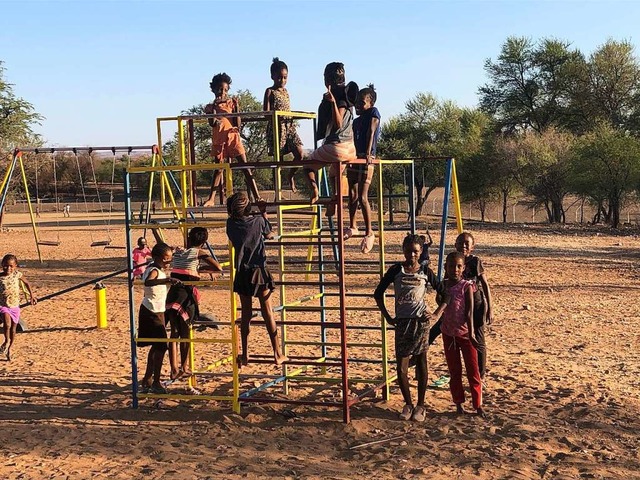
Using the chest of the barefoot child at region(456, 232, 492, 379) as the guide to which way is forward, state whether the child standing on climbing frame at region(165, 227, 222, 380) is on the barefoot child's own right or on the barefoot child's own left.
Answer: on the barefoot child's own right

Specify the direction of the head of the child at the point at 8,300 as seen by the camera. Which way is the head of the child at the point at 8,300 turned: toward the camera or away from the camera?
toward the camera

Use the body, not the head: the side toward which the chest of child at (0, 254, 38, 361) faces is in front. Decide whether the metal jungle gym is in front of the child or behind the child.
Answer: in front

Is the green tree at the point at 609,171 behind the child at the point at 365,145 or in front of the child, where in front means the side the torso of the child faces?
behind

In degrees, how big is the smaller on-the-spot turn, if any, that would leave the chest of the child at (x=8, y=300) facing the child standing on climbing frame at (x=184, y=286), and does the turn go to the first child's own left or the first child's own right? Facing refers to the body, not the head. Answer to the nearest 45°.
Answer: approximately 45° to the first child's own left

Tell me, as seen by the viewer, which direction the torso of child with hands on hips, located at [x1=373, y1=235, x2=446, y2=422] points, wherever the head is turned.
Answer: toward the camera

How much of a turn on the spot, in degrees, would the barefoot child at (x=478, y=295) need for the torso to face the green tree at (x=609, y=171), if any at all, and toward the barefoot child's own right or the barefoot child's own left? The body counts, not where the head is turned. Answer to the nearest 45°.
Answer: approximately 180°

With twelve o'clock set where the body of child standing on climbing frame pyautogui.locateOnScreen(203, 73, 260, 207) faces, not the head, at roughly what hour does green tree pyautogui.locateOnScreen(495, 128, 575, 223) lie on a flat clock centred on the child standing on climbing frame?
The green tree is roughly at 7 o'clock from the child standing on climbing frame.

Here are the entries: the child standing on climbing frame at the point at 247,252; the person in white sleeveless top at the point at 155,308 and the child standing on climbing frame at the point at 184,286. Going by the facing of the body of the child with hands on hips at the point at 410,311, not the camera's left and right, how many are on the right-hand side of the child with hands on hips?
3

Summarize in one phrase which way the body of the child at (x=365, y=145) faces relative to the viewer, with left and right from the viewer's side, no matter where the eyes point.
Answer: facing the viewer and to the left of the viewer

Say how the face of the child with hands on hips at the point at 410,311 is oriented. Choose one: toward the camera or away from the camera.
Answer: toward the camera
